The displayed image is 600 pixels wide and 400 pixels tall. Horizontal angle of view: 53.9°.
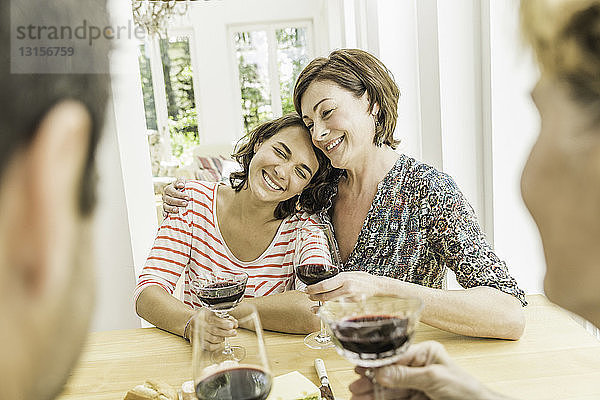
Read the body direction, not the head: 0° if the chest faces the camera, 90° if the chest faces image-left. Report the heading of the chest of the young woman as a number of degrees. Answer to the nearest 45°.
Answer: approximately 0°

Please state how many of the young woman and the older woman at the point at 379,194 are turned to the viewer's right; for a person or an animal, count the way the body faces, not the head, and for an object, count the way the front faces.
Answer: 0

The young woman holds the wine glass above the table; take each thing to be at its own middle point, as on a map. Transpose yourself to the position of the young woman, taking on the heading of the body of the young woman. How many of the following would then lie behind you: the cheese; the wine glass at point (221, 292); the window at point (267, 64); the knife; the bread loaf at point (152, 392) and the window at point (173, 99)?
2

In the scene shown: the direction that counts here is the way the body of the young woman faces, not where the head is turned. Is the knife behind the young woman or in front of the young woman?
in front

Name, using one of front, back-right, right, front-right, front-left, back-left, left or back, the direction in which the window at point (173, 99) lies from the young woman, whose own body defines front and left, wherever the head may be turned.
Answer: back

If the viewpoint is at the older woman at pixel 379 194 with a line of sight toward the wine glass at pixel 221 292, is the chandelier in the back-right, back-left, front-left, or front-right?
back-right

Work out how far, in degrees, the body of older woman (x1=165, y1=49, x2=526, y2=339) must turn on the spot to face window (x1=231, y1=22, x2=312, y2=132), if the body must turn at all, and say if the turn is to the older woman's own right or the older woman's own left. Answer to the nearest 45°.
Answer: approximately 135° to the older woman's own right

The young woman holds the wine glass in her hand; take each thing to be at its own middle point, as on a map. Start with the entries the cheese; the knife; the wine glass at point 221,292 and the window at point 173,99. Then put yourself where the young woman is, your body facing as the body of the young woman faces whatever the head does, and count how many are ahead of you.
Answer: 3
